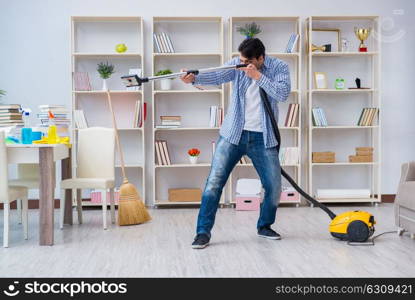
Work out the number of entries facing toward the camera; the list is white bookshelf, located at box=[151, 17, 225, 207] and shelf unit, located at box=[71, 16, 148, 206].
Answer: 2

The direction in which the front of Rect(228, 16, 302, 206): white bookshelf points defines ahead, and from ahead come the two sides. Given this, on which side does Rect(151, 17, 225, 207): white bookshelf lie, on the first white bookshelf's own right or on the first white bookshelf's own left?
on the first white bookshelf's own right

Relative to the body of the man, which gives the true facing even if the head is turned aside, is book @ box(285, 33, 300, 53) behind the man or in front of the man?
behind

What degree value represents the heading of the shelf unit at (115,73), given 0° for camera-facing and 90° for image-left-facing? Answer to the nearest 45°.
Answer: approximately 0°

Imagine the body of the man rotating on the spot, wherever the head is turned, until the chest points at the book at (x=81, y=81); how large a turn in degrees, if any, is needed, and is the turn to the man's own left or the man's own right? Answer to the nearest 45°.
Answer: approximately 135° to the man's own right
